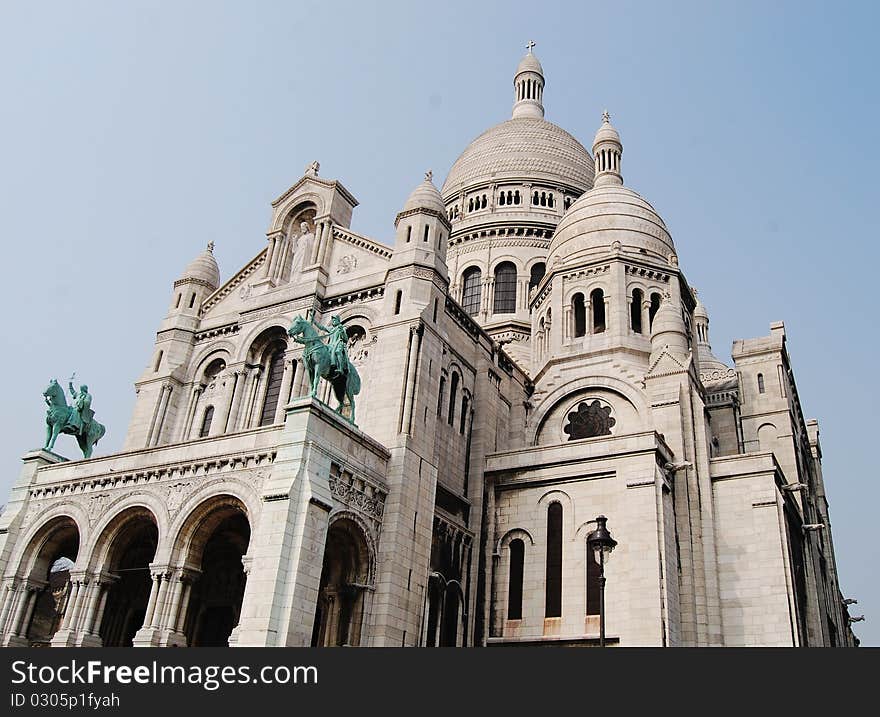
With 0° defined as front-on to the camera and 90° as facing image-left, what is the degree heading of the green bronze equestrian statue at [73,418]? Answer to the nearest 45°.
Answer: approximately 45°

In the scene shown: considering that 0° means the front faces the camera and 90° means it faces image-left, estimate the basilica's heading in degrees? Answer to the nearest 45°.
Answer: approximately 45°
